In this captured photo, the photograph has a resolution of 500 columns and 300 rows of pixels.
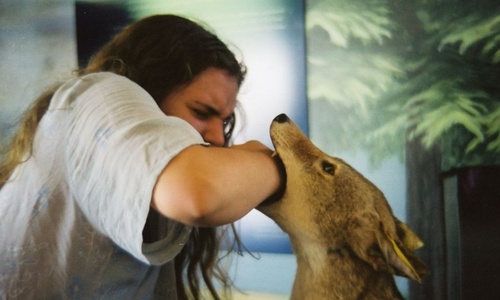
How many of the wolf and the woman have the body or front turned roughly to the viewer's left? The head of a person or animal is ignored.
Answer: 1

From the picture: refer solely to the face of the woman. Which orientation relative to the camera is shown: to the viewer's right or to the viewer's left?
to the viewer's right

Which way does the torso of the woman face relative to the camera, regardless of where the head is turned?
to the viewer's right

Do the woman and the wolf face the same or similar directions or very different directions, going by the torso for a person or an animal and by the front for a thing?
very different directions

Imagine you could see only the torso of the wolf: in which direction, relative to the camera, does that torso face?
to the viewer's left
